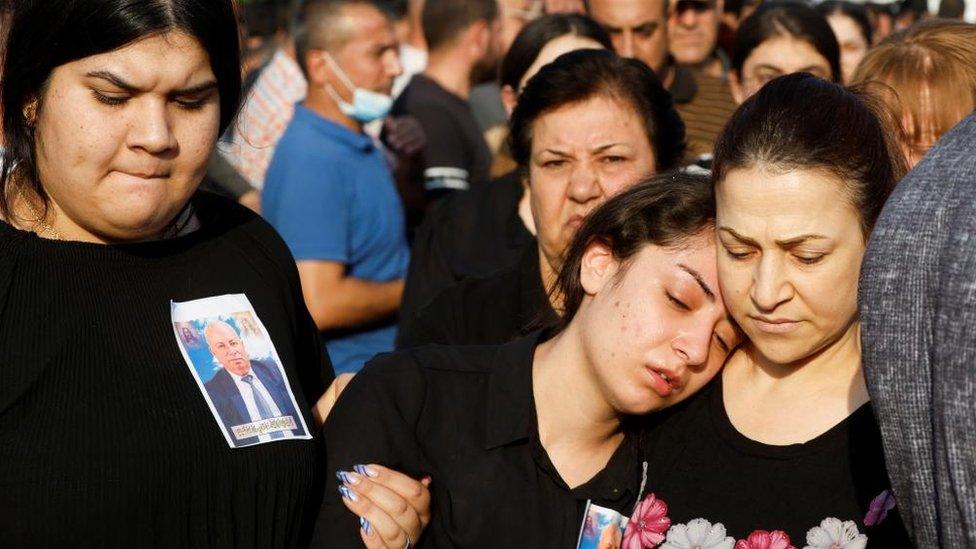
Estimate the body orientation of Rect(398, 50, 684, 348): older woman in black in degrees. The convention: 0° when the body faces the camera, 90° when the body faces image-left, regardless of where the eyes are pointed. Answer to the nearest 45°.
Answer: approximately 0°

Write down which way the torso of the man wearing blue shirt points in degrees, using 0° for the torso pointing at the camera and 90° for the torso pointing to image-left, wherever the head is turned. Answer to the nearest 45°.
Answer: approximately 270°

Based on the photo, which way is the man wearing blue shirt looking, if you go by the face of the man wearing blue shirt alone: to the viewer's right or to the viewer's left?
to the viewer's right

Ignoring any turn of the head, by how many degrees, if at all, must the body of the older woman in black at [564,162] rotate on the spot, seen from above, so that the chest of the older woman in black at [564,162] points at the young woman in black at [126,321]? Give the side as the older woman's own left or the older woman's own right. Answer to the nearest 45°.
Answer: approximately 45° to the older woman's own right

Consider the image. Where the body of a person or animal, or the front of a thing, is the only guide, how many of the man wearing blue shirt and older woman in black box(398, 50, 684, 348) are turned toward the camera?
1

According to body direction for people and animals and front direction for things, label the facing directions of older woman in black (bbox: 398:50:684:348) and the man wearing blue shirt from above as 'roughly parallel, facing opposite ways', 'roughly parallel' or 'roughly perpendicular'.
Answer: roughly perpendicular
